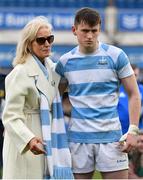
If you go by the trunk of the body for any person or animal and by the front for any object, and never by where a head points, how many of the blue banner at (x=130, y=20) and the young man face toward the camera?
2

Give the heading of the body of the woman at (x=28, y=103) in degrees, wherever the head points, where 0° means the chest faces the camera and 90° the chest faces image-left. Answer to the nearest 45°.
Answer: approximately 315°

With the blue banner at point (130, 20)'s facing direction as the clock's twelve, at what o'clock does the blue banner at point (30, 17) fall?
the blue banner at point (30, 17) is roughly at 3 o'clock from the blue banner at point (130, 20).

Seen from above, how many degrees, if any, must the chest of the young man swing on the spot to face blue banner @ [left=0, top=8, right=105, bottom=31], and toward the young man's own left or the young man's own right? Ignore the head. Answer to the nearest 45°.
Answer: approximately 180°

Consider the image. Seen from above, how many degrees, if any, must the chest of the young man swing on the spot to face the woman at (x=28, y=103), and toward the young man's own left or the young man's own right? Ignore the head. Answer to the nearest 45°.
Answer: approximately 90° to the young man's own right

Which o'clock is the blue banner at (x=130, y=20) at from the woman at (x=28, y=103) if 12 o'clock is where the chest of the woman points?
The blue banner is roughly at 8 o'clock from the woman.

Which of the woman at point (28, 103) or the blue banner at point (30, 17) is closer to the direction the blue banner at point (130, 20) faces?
the woman

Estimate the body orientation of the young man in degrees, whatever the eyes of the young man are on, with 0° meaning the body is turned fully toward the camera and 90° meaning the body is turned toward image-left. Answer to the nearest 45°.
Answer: approximately 0°

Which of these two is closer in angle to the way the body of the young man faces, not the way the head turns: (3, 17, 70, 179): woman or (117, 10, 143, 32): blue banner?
the woman

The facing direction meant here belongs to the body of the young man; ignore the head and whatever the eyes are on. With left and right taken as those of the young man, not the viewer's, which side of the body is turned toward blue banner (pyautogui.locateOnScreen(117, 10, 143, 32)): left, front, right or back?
back

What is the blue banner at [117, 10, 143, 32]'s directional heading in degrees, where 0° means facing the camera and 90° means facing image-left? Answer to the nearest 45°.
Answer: approximately 0°
